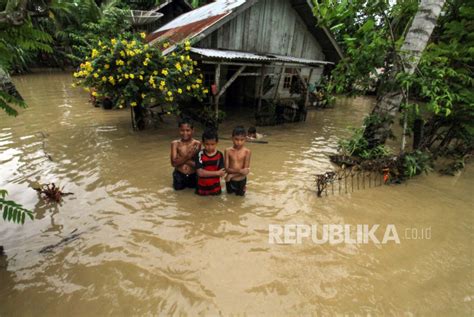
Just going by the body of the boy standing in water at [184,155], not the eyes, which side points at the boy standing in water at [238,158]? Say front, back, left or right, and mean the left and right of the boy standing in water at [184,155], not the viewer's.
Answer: left

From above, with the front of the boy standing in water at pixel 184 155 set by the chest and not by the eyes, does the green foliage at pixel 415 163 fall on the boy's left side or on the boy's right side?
on the boy's left side

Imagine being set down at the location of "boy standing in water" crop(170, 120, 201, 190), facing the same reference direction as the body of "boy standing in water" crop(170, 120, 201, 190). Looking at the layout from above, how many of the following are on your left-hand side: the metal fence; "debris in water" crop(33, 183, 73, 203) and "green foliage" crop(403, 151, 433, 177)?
2

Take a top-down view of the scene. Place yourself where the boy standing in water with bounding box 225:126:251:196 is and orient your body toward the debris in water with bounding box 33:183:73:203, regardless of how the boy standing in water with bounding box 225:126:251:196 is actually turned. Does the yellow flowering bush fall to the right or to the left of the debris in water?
right

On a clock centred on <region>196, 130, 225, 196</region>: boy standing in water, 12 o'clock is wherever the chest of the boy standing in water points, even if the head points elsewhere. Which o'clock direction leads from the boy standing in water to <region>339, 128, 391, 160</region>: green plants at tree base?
The green plants at tree base is roughly at 8 o'clock from the boy standing in water.

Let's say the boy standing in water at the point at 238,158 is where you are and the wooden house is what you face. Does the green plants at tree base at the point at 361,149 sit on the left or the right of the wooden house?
right

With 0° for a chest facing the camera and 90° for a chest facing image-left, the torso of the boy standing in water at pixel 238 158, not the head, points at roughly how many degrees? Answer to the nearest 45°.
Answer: approximately 0°

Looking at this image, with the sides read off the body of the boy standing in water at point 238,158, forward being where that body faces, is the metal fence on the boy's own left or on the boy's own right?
on the boy's own left

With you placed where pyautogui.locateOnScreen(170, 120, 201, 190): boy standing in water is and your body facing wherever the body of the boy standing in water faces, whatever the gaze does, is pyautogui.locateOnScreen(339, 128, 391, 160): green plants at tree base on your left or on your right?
on your left
